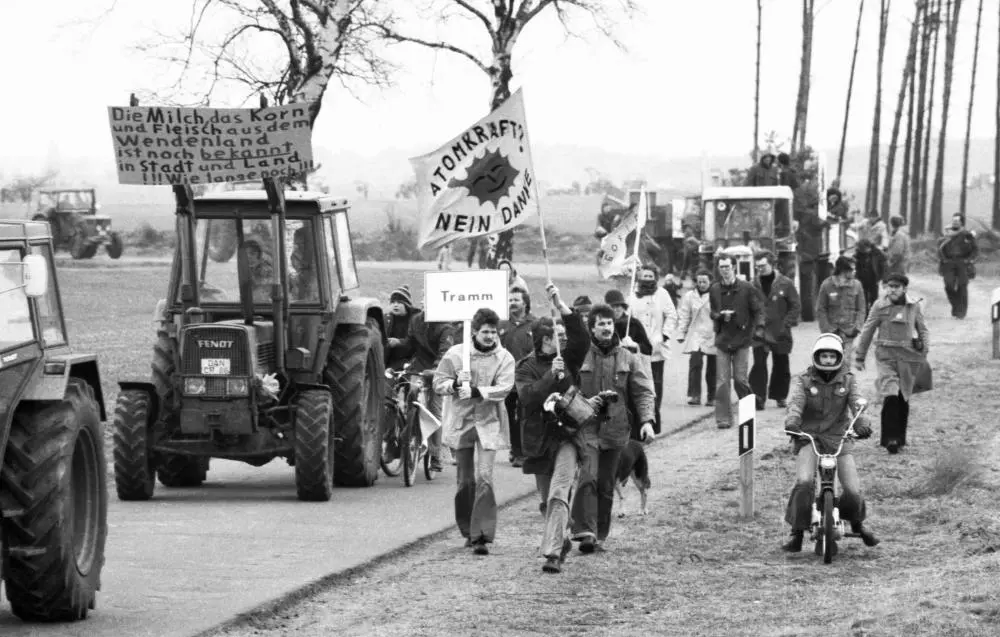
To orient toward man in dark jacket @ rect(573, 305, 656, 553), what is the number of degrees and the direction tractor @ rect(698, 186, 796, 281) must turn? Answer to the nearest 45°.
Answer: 0° — it already faces them

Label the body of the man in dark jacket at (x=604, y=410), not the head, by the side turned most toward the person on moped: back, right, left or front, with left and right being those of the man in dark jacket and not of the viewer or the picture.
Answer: left

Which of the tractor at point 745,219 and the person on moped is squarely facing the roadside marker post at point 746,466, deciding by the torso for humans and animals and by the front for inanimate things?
the tractor

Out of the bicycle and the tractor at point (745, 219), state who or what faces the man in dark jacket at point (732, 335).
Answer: the tractor

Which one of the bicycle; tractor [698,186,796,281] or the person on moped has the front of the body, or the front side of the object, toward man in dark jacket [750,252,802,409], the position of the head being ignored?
the tractor

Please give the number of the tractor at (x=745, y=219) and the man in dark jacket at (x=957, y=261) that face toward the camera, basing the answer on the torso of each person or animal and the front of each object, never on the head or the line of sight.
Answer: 2

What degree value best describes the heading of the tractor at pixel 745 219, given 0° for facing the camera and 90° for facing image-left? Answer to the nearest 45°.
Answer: approximately 0°
